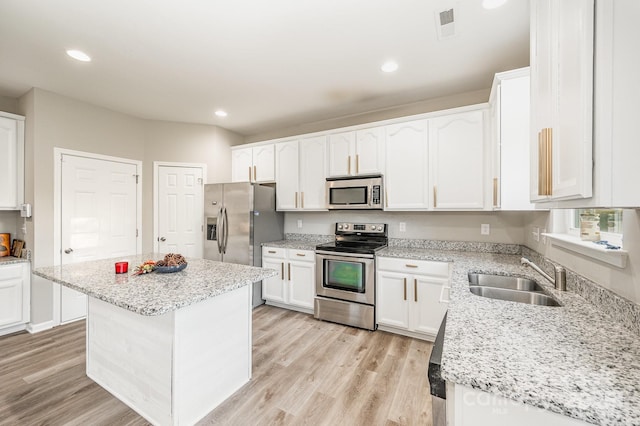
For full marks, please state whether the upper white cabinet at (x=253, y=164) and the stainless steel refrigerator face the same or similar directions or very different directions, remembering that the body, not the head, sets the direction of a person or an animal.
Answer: same or similar directions

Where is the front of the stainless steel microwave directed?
toward the camera

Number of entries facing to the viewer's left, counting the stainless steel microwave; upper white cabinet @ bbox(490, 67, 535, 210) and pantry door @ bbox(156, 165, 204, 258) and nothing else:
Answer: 1

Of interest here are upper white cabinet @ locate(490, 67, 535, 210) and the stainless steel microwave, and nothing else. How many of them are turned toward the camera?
1

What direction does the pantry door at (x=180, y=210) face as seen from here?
toward the camera

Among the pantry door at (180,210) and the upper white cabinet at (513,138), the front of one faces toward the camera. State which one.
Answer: the pantry door

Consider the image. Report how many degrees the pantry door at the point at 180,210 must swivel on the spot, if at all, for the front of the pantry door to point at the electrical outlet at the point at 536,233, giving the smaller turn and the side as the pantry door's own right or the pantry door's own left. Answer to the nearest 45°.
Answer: approximately 45° to the pantry door's own left

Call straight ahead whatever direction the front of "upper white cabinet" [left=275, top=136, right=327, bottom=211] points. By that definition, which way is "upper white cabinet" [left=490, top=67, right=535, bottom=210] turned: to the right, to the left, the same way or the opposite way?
to the right

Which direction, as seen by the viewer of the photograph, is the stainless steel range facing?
facing the viewer and to the left of the viewer

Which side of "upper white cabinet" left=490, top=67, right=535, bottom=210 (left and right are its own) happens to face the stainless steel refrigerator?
front

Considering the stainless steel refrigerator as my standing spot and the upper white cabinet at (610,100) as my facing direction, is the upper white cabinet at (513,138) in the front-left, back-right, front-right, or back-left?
front-left

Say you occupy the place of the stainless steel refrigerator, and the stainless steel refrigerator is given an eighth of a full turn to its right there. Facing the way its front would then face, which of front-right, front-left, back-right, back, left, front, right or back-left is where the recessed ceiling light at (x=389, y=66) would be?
back-left

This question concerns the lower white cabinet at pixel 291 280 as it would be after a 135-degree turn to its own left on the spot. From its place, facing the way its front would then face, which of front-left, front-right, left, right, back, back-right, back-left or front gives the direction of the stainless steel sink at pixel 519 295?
front-right

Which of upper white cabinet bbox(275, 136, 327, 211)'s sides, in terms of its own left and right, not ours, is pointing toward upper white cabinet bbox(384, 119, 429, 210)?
left

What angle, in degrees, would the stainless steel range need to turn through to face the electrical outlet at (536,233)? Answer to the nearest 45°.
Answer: approximately 135° to its left

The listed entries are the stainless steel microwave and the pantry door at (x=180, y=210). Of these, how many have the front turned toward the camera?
2

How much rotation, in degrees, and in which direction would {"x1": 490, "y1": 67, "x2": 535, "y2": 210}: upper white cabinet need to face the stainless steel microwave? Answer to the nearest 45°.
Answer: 0° — it already faces it

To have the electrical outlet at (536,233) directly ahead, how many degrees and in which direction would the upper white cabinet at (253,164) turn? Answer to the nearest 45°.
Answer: approximately 90° to its left

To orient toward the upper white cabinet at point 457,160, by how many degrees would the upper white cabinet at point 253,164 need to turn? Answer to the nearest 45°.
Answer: approximately 90° to its left

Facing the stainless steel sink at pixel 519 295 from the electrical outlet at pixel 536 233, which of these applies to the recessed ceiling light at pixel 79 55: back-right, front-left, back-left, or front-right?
front-right
